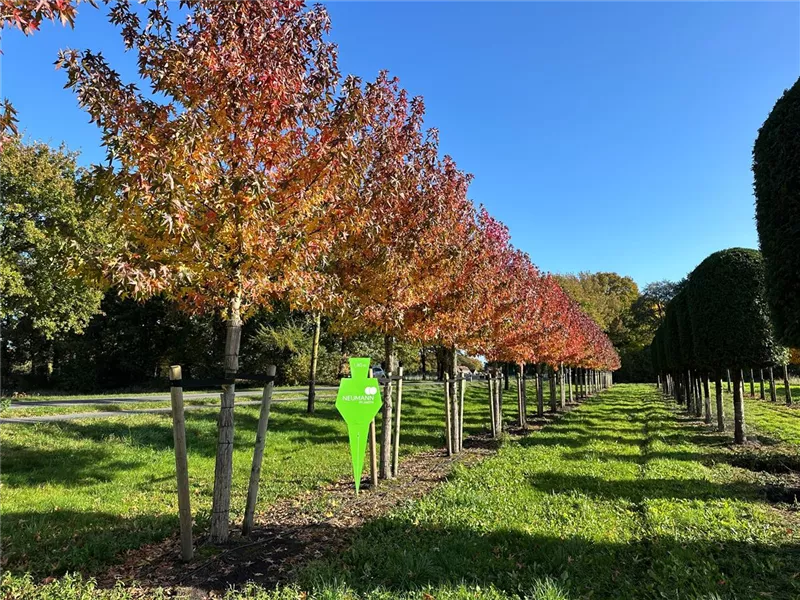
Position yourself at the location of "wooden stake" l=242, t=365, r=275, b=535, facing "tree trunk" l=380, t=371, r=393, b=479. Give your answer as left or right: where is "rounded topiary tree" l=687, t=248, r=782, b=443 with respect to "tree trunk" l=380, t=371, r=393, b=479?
right

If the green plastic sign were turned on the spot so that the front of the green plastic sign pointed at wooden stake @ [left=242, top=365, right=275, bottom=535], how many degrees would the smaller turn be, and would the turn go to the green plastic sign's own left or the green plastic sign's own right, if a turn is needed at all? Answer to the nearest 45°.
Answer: approximately 45° to the green plastic sign's own right

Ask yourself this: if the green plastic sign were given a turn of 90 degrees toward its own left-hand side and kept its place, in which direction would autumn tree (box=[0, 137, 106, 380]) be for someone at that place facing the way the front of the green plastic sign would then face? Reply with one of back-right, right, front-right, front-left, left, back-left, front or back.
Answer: back-left

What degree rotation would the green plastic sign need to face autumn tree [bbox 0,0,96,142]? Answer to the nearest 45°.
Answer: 0° — it already faces it

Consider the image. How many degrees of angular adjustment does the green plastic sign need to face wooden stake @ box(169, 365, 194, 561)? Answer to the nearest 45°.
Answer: approximately 45° to its right

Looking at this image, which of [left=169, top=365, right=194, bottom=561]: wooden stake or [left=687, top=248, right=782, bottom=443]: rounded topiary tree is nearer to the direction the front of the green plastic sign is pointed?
the wooden stake

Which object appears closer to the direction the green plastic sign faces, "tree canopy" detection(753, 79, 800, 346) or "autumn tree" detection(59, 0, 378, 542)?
the autumn tree

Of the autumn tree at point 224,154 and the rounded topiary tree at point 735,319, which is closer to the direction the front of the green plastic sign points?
the autumn tree

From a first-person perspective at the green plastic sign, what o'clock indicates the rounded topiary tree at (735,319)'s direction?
The rounded topiary tree is roughly at 8 o'clock from the green plastic sign.

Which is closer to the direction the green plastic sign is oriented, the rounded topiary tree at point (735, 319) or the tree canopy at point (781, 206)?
the tree canopy

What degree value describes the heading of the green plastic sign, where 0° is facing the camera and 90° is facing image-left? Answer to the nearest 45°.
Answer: approximately 0°

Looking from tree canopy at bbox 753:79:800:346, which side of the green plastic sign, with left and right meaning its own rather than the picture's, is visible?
left
